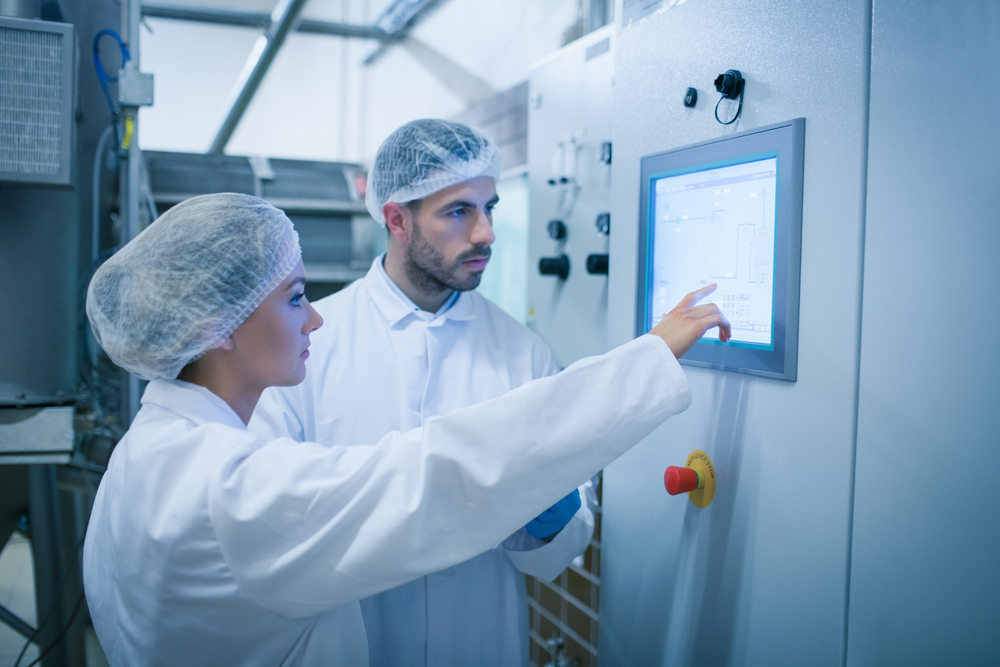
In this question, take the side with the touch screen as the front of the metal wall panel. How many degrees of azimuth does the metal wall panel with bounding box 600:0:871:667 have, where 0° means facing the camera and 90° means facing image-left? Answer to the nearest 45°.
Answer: approximately 45°

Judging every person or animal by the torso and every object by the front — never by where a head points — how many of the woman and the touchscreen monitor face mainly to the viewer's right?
1

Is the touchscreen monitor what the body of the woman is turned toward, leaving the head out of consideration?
yes

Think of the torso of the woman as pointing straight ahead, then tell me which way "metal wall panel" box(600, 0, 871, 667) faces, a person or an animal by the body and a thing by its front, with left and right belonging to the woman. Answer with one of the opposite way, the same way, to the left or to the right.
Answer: the opposite way

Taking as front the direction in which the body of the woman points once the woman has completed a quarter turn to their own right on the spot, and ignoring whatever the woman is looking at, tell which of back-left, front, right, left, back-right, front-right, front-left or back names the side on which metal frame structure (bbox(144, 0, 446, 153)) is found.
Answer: back

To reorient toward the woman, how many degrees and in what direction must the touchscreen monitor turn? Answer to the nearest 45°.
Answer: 0° — it already faces them

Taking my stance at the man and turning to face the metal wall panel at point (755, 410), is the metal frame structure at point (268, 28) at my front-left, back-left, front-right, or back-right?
back-left

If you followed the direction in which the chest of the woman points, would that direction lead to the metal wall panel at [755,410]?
yes

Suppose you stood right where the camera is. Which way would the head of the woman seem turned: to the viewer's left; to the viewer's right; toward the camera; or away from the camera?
to the viewer's right

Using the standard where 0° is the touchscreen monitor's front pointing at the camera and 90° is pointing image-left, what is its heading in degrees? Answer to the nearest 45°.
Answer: approximately 45°

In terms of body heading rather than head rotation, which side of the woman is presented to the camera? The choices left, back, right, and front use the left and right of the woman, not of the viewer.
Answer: right

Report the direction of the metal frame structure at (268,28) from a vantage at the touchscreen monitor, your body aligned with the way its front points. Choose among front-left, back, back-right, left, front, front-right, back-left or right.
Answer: right

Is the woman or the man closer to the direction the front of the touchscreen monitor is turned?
the woman

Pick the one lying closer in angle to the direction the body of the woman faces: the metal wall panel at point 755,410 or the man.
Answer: the metal wall panel

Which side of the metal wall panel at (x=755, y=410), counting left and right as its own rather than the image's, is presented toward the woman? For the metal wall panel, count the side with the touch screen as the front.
front
